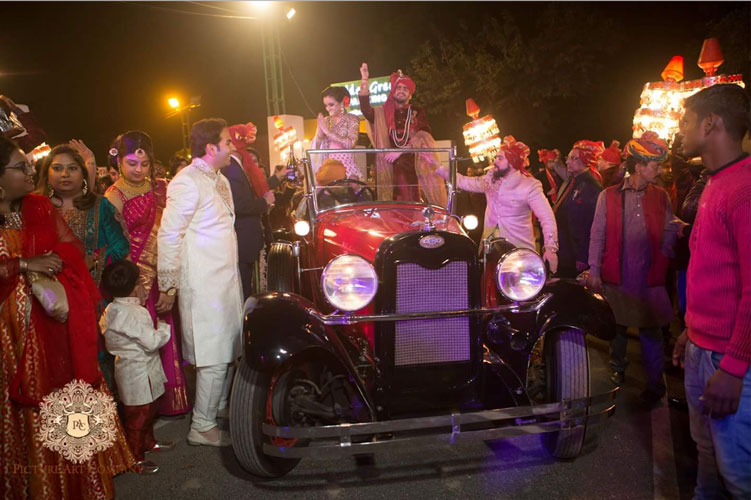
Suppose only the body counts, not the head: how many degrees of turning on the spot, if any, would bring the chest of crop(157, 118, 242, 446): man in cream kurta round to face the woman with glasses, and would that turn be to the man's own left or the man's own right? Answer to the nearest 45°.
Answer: approximately 135° to the man's own right

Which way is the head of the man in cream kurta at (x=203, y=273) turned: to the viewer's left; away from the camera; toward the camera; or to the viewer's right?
to the viewer's right

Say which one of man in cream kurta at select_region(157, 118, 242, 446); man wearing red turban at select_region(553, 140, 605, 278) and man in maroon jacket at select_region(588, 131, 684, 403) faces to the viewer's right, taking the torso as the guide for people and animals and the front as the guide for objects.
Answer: the man in cream kurta

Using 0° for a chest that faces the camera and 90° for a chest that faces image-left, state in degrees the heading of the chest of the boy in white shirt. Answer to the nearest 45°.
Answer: approximately 225°

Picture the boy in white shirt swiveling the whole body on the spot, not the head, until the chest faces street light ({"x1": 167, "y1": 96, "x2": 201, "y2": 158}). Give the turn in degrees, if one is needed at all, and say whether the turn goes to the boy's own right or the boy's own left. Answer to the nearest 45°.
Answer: approximately 45° to the boy's own left

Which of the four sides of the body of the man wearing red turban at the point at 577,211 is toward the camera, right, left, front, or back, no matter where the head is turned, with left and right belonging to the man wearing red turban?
left

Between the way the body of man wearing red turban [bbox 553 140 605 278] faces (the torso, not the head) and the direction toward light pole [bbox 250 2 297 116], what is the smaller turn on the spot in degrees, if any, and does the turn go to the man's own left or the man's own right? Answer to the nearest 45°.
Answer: approximately 45° to the man's own right

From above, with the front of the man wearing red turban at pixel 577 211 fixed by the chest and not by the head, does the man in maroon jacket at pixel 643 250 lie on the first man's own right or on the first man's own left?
on the first man's own left

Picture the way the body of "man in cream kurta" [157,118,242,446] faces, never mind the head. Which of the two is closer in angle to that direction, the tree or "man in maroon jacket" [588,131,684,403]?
the man in maroon jacket

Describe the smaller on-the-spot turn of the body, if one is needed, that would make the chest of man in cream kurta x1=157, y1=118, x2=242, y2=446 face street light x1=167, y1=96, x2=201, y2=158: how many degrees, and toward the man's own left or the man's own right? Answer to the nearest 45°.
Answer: approximately 90° to the man's own left
